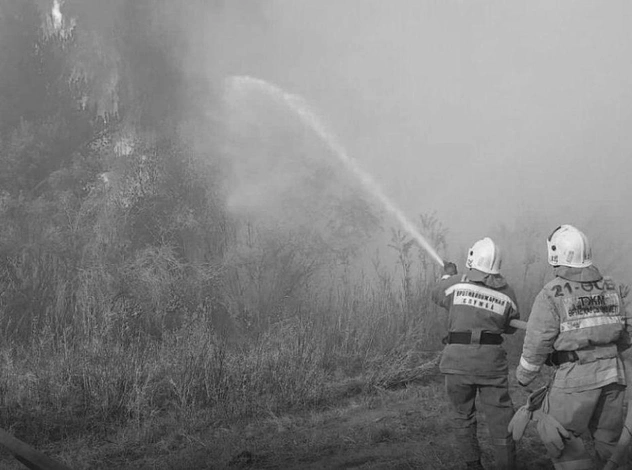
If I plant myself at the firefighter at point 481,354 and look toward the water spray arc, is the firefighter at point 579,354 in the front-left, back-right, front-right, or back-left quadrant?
back-right

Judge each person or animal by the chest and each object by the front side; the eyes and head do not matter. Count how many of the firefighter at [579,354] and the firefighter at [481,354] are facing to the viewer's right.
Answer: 0

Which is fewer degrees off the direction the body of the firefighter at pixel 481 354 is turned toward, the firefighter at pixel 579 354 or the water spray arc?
the water spray arc

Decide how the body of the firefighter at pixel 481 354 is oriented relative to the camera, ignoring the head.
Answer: away from the camera

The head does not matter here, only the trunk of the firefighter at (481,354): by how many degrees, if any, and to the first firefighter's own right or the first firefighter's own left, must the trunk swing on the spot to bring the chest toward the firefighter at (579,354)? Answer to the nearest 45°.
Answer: approximately 135° to the first firefighter's own right

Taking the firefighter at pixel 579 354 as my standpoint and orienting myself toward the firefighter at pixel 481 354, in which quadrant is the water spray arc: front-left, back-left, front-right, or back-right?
front-right

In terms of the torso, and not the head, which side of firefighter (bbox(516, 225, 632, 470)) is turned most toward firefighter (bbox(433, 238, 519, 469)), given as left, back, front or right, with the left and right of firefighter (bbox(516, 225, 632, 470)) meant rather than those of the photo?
front

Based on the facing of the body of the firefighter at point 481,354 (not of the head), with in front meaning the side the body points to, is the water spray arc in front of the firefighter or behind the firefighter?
in front

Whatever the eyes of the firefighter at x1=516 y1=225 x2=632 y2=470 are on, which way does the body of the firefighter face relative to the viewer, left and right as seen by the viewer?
facing away from the viewer and to the left of the viewer

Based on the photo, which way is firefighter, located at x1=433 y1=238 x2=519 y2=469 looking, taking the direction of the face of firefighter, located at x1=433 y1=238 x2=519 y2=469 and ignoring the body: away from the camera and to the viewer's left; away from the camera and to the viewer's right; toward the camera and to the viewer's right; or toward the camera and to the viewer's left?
away from the camera and to the viewer's left
